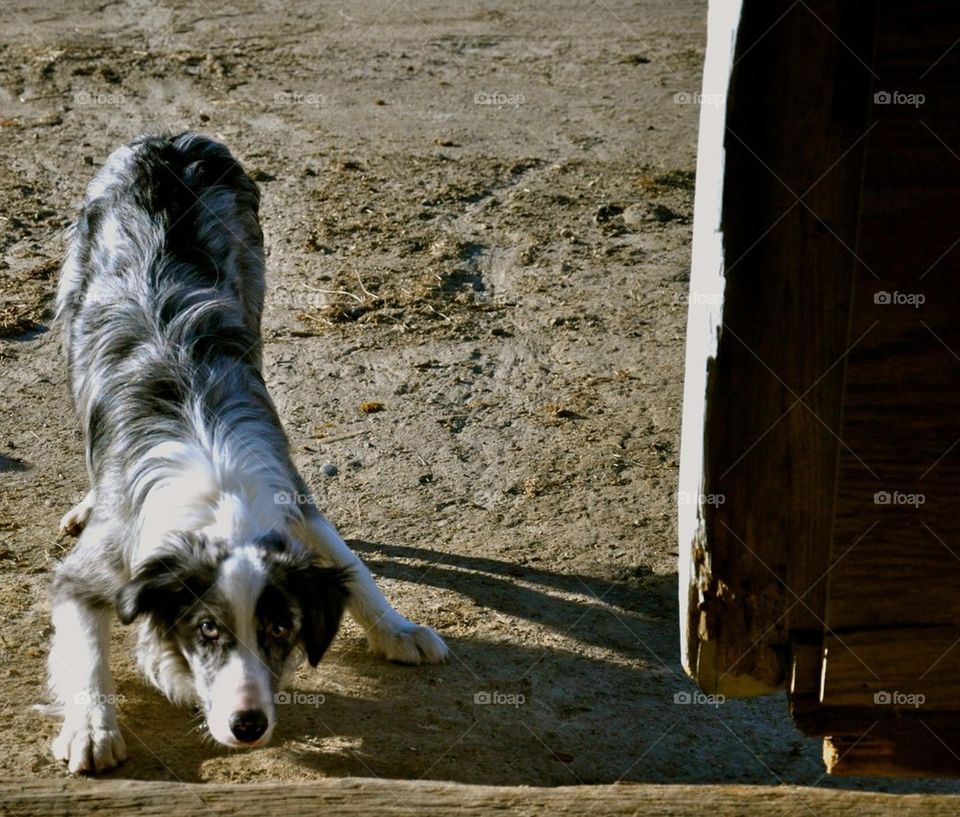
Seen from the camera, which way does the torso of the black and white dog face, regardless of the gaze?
toward the camera
